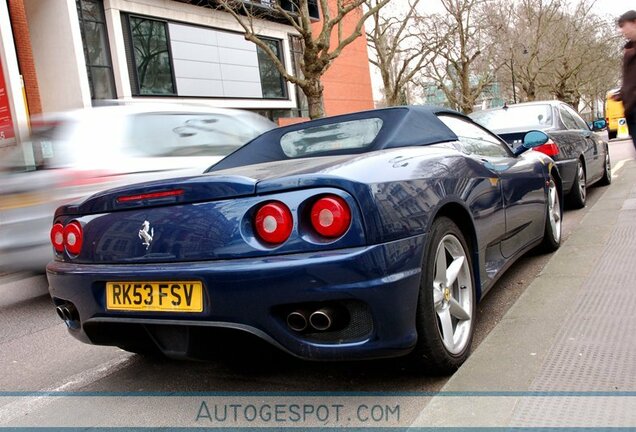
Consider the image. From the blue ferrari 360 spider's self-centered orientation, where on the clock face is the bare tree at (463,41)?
The bare tree is roughly at 11 o'clock from the blue ferrari 360 spider.

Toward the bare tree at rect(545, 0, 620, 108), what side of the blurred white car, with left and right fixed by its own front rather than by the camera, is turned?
front

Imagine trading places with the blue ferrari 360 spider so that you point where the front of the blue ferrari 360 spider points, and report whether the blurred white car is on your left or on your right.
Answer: on your left

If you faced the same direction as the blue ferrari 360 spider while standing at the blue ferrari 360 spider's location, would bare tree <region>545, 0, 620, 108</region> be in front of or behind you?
in front

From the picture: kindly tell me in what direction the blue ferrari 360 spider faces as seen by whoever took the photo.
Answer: facing away from the viewer and to the right of the viewer

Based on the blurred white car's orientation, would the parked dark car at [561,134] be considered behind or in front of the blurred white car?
in front

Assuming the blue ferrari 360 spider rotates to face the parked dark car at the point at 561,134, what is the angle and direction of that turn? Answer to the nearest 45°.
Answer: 0° — it already faces it

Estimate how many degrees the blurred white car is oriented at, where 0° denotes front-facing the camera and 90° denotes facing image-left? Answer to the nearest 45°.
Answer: approximately 225°

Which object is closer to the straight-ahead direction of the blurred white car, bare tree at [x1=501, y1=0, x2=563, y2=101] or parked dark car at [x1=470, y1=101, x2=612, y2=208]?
the bare tree
